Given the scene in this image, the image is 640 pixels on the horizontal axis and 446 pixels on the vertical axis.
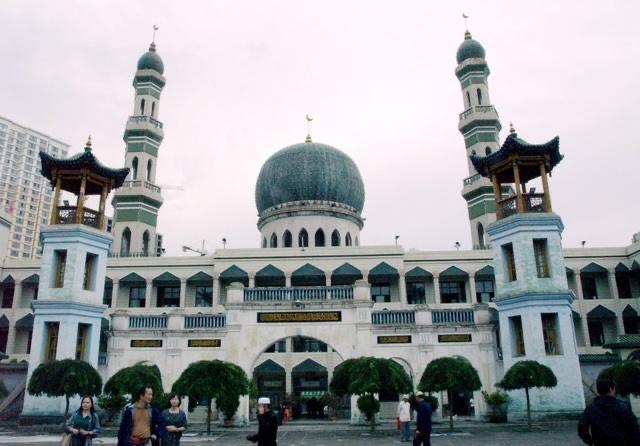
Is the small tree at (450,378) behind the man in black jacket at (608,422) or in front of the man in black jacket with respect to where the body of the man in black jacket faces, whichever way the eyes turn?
in front

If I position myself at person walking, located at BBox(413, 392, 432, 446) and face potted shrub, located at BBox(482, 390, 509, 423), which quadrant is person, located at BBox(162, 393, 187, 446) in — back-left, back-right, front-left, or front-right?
back-left

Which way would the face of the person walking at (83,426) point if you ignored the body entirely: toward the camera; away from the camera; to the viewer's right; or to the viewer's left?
toward the camera

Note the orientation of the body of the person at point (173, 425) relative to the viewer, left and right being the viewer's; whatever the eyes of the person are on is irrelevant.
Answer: facing the viewer

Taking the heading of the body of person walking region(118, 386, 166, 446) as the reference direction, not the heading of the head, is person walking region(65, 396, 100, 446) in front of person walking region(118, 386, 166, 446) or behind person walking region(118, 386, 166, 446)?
behind

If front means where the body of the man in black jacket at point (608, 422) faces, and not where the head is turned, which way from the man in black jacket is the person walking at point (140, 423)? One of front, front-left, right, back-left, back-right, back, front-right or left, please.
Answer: left

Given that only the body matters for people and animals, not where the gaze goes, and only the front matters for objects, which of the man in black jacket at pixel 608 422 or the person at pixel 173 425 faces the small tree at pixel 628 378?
the man in black jacket

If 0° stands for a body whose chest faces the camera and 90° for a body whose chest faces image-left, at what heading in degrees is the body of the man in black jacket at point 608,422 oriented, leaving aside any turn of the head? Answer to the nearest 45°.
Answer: approximately 180°

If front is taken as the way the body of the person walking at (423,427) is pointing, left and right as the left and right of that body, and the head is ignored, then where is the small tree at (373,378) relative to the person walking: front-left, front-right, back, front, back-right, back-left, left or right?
right

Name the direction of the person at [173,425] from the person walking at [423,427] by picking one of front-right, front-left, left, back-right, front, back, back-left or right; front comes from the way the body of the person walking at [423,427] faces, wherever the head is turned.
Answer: front-left

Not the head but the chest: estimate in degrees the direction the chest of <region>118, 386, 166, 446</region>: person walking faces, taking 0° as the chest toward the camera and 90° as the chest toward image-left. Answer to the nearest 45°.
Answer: approximately 315°
